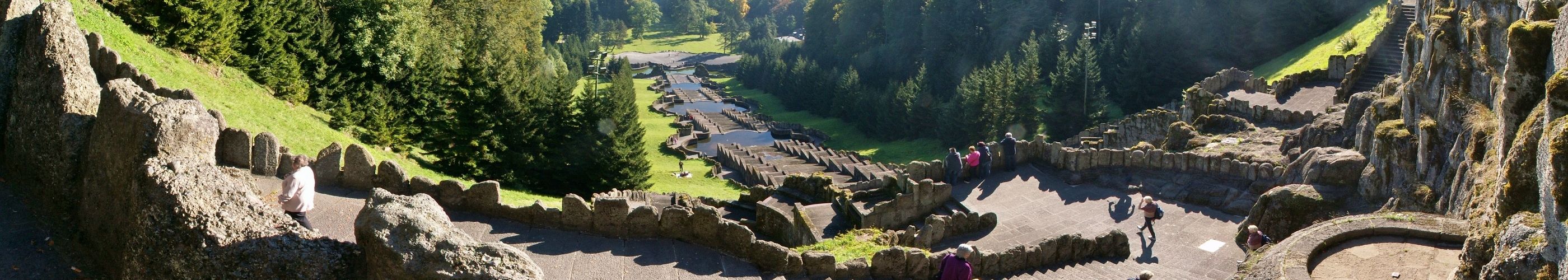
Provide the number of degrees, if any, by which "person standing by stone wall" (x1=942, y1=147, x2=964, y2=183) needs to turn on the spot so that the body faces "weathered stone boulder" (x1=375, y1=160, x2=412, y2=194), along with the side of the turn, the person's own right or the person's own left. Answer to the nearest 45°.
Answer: approximately 90° to the person's own left

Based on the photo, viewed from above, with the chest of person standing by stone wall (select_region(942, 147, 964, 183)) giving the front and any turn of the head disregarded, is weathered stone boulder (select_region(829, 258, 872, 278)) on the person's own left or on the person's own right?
on the person's own left

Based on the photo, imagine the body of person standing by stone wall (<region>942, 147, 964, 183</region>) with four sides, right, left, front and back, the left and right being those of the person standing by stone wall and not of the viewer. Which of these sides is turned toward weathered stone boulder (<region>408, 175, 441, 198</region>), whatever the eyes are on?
back

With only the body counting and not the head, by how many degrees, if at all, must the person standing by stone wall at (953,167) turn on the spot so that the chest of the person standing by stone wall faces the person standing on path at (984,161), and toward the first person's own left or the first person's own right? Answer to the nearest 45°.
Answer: approximately 90° to the first person's own right

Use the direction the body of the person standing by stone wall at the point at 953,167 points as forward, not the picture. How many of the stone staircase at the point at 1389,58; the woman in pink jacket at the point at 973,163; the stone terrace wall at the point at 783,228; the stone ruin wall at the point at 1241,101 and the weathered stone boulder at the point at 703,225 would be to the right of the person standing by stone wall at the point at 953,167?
3

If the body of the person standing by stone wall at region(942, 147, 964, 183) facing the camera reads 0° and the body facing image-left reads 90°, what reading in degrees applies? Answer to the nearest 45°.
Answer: approximately 135°

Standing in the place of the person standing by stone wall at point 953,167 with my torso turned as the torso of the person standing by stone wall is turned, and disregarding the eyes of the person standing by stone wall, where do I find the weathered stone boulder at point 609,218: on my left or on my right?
on my left

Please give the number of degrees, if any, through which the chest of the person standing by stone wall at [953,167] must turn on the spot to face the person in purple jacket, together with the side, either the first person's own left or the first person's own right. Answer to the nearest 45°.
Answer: approximately 135° to the first person's own left

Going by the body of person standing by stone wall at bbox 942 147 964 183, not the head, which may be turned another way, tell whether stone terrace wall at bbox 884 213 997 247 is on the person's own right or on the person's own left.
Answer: on the person's own left

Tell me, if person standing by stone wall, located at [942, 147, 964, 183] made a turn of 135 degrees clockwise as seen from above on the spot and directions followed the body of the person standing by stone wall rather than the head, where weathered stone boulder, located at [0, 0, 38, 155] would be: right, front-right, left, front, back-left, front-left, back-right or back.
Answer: front-right

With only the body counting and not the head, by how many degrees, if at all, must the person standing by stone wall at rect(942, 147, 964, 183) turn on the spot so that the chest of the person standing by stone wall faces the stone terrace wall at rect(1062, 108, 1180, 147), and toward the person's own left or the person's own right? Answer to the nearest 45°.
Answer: approximately 90° to the person's own right
